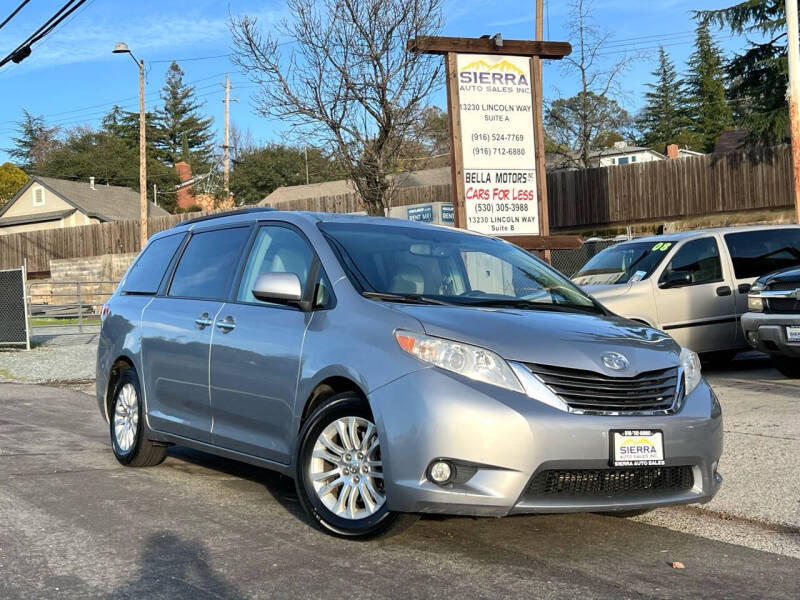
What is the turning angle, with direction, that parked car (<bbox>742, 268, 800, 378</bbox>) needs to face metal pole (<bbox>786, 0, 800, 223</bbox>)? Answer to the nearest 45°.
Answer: approximately 135° to its right

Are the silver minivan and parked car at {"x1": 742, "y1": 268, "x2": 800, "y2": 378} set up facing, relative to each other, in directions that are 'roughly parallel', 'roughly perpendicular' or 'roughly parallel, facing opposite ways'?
roughly perpendicular

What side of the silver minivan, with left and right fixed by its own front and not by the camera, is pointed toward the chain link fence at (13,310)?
back

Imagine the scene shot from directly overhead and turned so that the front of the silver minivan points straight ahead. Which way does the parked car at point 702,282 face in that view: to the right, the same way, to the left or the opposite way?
to the right

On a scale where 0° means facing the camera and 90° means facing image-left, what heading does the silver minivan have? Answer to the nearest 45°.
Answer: approximately 315°

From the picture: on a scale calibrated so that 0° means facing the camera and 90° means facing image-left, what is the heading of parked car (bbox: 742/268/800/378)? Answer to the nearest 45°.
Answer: approximately 45°

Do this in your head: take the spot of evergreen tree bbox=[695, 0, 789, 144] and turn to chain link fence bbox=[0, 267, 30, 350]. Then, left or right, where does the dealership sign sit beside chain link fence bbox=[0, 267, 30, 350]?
left

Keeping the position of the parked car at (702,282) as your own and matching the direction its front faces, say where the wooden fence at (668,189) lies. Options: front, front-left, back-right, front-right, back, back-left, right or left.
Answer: back-right

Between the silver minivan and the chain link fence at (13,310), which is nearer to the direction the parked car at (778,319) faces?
the silver minivan

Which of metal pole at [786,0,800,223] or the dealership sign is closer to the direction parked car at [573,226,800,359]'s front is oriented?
the dealership sign

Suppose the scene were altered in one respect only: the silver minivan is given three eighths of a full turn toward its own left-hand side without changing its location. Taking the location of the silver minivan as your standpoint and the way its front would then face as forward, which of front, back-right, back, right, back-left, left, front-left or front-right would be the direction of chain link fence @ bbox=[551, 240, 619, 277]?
front

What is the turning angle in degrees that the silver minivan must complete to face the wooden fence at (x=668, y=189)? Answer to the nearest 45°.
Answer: approximately 135° to its left
